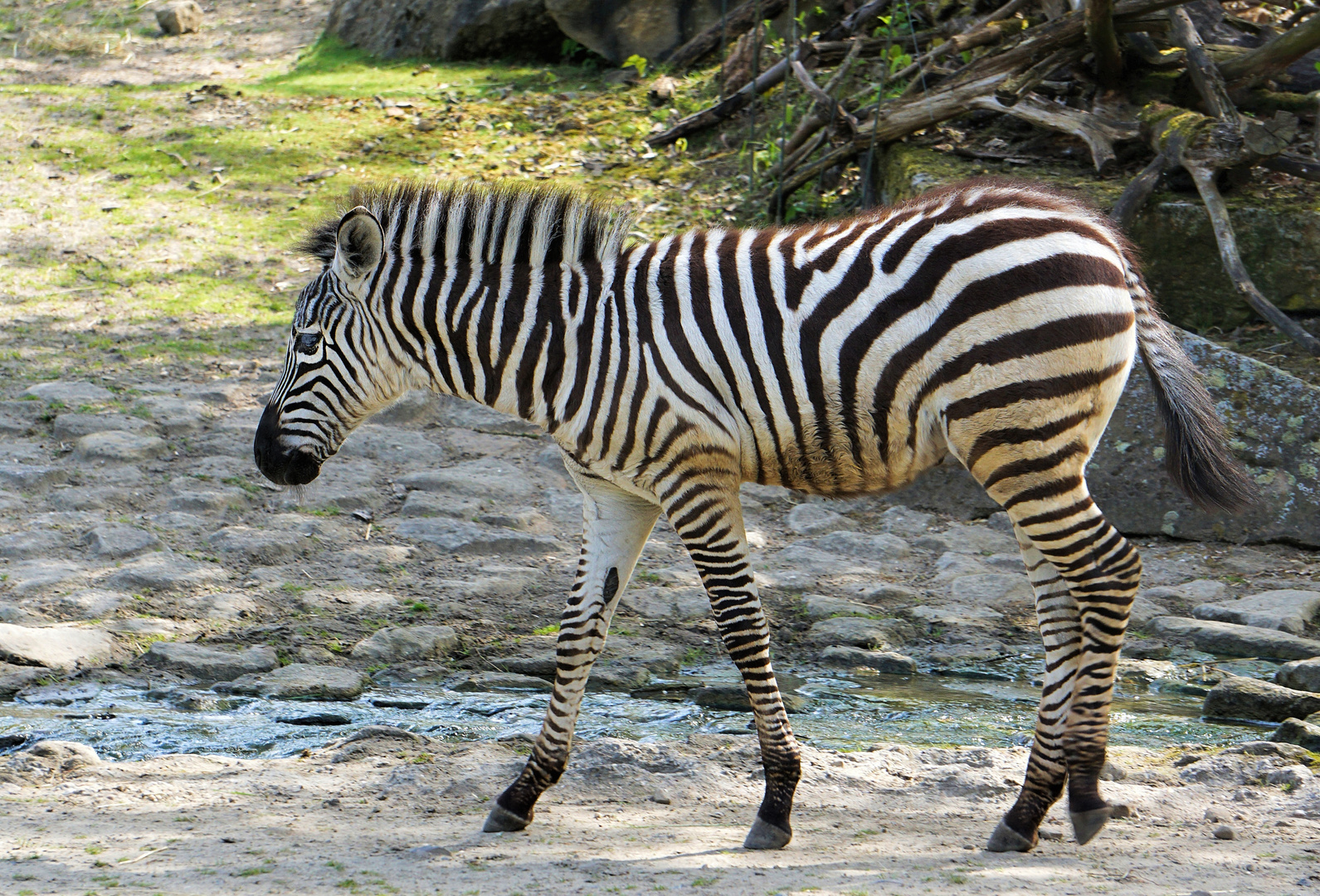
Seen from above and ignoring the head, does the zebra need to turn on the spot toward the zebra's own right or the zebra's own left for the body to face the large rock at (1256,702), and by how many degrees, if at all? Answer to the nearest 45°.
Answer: approximately 135° to the zebra's own right

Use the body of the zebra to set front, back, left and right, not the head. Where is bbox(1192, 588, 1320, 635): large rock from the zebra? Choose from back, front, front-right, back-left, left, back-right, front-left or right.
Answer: back-right

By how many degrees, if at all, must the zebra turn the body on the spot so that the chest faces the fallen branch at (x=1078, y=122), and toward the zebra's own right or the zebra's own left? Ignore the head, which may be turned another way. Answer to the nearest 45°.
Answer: approximately 90° to the zebra's own right

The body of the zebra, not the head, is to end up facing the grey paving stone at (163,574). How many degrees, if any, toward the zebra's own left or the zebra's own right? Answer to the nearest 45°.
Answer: approximately 45° to the zebra's own right

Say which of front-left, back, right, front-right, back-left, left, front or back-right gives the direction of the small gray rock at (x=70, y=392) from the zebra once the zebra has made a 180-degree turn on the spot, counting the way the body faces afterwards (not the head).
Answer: back-left

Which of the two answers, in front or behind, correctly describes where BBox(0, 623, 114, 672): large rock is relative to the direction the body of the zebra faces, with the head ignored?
in front

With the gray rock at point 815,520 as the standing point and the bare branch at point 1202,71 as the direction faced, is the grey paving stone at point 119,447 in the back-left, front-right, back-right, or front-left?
back-left

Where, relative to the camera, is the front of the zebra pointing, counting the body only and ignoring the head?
to the viewer's left
